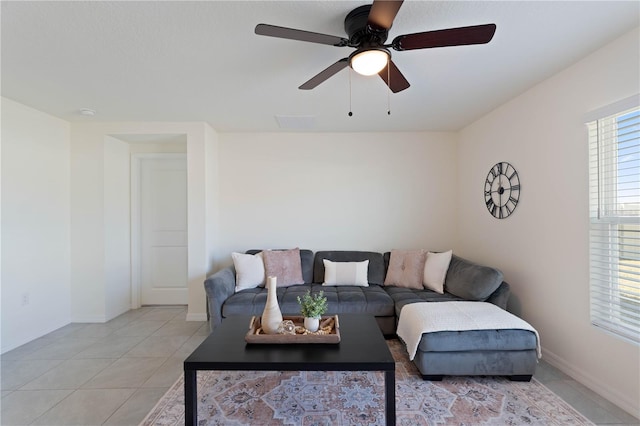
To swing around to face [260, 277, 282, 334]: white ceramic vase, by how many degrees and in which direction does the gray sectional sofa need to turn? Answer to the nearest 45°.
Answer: approximately 45° to its right

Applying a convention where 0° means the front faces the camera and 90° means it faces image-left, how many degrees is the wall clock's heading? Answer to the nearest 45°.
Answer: approximately 45°

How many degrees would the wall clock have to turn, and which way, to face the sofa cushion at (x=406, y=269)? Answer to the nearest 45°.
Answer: approximately 45° to its right

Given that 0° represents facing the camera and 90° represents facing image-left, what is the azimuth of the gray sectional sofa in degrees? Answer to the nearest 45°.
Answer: approximately 0°

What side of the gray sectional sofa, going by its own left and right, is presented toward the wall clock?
left

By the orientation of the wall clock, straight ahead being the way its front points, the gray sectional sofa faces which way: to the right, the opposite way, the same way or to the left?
to the left
